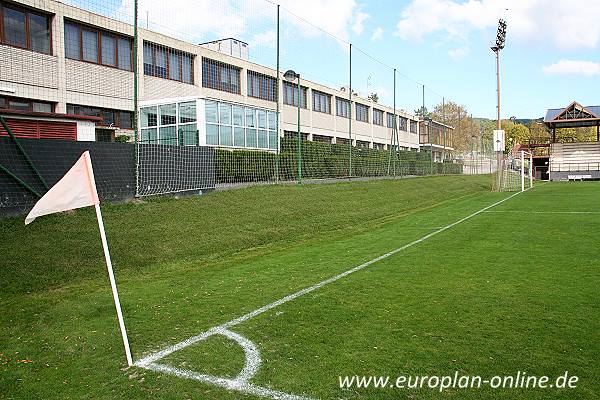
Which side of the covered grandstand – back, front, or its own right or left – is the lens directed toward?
front

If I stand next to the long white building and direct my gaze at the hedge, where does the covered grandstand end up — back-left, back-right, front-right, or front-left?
front-left

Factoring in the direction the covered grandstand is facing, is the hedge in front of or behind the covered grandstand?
in front

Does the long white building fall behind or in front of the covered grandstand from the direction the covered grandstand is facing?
in front
